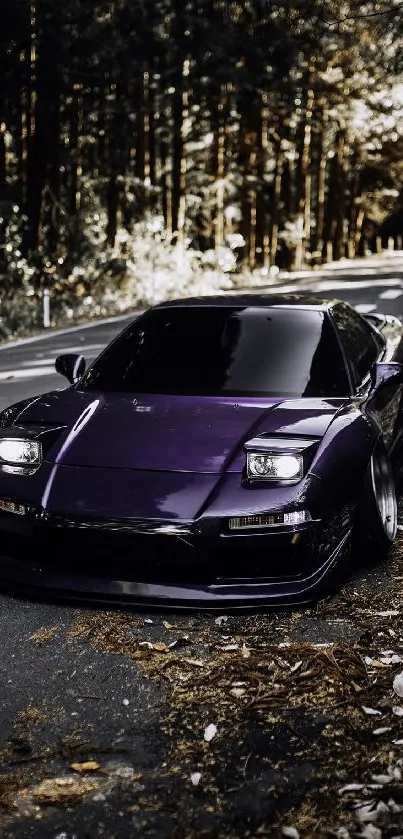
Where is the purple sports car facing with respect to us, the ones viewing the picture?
facing the viewer and to the left of the viewer
